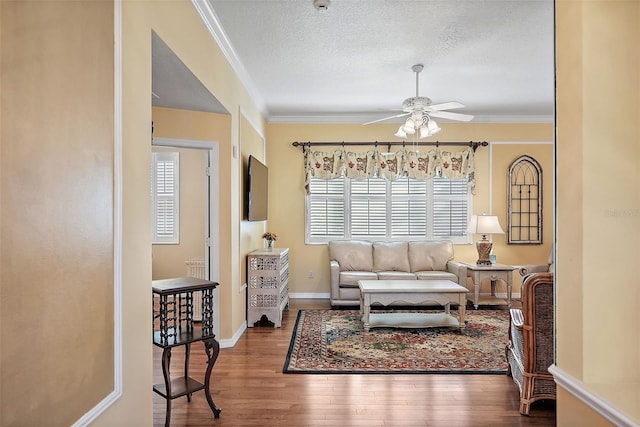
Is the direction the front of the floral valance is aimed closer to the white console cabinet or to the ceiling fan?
the ceiling fan

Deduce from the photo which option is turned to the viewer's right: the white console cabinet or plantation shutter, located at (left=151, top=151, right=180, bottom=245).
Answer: the white console cabinet

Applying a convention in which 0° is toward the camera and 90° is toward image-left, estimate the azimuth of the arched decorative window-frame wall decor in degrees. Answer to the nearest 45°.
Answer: approximately 0°

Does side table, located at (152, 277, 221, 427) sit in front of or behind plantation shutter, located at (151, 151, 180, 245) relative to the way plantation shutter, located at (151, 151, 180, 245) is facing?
in front

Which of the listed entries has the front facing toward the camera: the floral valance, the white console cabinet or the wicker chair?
the floral valance

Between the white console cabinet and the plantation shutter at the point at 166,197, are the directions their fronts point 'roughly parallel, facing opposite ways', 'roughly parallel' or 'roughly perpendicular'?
roughly perpendicular

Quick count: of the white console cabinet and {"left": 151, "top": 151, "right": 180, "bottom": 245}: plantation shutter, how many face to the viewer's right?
1

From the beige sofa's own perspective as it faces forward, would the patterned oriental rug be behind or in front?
in front

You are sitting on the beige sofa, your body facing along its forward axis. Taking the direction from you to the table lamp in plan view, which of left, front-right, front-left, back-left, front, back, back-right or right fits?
left

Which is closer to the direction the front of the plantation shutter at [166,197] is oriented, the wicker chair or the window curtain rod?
the wicker chair

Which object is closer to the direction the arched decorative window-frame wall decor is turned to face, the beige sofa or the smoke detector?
the smoke detector
